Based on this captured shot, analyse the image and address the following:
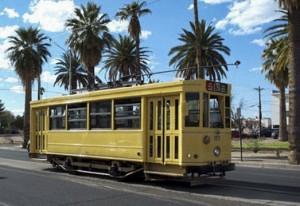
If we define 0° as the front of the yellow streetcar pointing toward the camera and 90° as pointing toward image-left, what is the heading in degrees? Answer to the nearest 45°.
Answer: approximately 315°

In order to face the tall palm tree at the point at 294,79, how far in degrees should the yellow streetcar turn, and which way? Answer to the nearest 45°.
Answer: approximately 90° to its left
